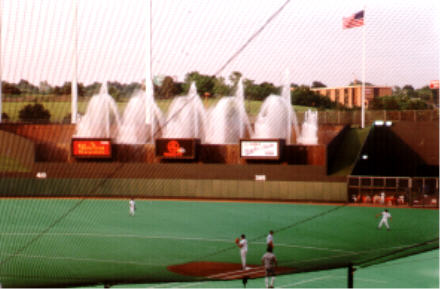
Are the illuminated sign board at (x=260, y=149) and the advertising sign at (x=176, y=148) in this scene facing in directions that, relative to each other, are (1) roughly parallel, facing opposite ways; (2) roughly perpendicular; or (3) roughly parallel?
roughly parallel

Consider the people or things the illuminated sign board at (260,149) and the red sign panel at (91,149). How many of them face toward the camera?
2

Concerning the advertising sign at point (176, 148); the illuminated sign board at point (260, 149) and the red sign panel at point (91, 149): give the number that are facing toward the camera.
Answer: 3

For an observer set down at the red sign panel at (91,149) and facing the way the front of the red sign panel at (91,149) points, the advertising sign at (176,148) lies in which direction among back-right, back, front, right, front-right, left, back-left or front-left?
left

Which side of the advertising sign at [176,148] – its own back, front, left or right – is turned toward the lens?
front

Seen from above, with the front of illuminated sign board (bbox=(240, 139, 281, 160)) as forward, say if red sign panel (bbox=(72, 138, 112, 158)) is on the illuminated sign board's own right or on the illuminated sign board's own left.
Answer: on the illuminated sign board's own right

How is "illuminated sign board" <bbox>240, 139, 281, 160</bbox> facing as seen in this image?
toward the camera

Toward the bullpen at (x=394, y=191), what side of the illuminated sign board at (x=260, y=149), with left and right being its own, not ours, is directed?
left
